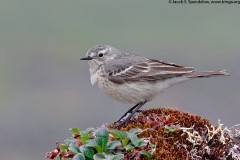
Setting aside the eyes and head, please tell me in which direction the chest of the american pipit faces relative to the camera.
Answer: to the viewer's left
